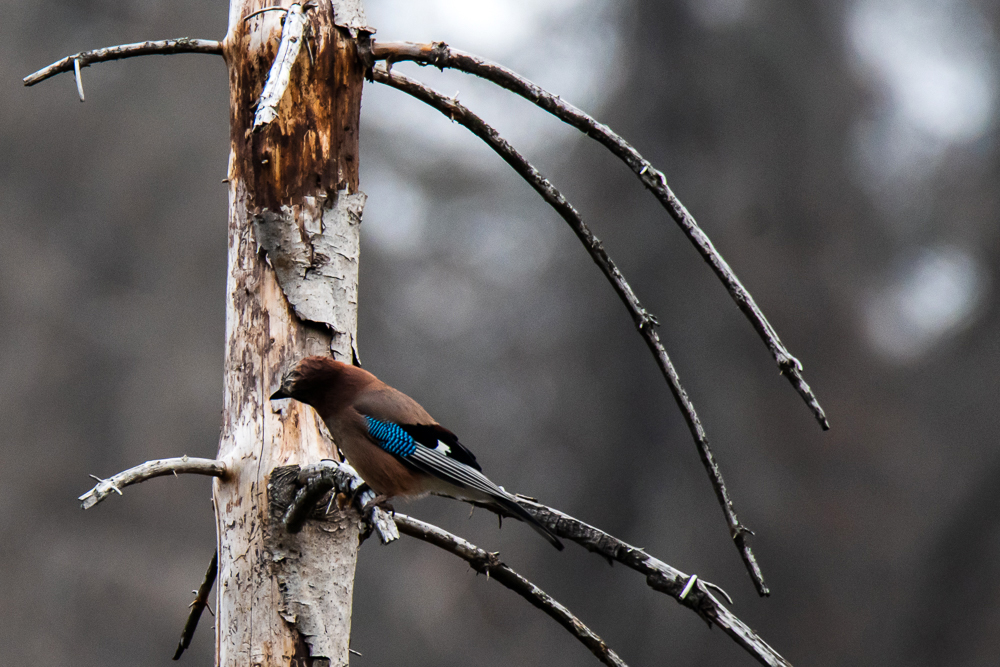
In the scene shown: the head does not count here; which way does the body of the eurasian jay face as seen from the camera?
to the viewer's left
